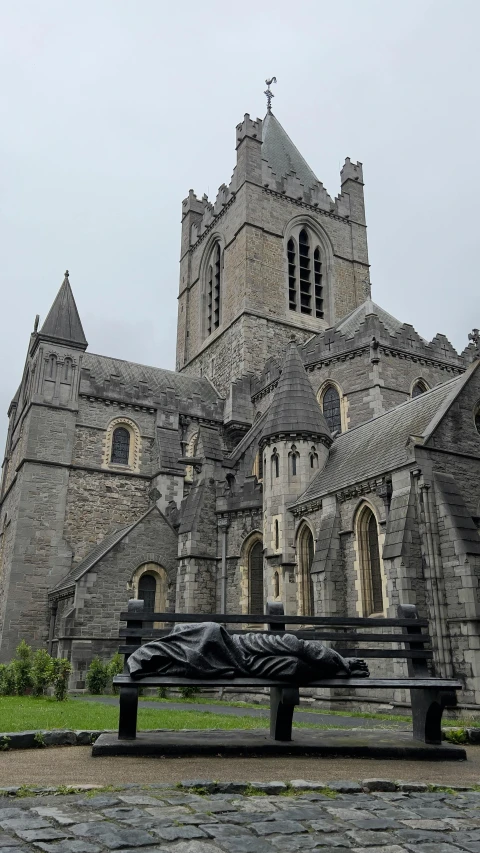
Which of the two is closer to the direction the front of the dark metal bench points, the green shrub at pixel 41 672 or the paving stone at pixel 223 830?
the paving stone

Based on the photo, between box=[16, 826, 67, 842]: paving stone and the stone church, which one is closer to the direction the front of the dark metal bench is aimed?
the paving stone

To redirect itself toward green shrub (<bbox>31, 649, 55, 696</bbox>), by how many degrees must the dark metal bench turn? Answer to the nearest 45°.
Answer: approximately 135° to its right

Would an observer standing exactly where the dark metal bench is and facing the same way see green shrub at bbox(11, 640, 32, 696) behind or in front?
behind

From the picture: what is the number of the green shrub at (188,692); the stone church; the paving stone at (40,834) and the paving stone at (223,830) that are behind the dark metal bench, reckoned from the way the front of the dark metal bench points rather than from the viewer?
2

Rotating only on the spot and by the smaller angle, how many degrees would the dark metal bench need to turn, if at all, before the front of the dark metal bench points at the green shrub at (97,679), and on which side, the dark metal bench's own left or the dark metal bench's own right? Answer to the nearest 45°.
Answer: approximately 135° to the dark metal bench's own right

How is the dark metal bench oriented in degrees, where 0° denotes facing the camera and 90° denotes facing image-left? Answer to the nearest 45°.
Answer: approximately 0°

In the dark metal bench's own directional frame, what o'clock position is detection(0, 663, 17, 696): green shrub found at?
The green shrub is roughly at 5 o'clock from the dark metal bench.

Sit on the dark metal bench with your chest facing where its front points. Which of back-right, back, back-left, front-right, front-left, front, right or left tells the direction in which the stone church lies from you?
back

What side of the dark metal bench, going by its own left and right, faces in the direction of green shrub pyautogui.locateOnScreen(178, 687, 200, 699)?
back

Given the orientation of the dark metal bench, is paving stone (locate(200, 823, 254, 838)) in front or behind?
in front

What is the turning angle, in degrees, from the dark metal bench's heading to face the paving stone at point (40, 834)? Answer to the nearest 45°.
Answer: approximately 45° to its right

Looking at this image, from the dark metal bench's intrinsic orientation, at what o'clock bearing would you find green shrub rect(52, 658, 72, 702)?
The green shrub is roughly at 5 o'clock from the dark metal bench.
